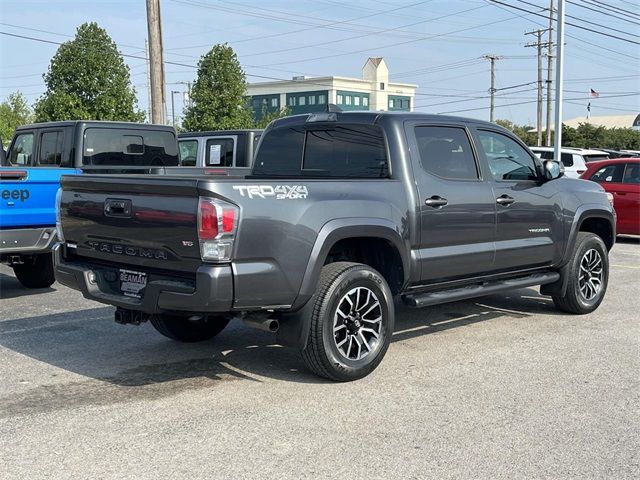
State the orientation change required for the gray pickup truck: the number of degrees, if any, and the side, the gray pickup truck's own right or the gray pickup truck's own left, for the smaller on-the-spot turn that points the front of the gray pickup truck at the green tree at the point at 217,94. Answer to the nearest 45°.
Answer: approximately 45° to the gray pickup truck's own left

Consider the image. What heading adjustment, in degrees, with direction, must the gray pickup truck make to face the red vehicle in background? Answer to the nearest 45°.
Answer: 0° — it already faces it

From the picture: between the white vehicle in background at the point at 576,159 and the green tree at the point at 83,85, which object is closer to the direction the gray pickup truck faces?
the white vehicle in background

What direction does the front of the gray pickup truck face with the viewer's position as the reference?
facing away from the viewer and to the right of the viewer

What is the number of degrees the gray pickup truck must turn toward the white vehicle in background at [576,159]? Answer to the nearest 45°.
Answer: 0° — it already faces it

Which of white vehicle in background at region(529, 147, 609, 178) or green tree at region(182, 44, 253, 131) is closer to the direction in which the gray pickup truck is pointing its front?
the white vehicle in background

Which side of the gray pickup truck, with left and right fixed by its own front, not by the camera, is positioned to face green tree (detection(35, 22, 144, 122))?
left
